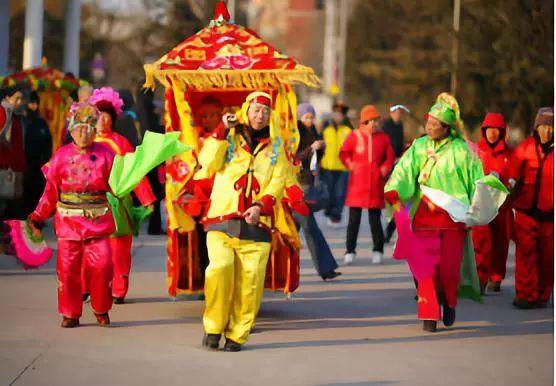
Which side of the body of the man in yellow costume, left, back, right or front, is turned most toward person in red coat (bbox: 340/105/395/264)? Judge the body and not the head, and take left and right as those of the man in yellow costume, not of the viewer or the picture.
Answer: back

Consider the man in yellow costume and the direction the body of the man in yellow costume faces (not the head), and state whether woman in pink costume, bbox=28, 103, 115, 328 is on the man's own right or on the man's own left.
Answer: on the man's own right

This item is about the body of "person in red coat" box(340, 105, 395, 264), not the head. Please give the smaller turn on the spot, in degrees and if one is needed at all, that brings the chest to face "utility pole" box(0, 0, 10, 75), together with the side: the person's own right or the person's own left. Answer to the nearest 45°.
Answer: approximately 135° to the person's own right

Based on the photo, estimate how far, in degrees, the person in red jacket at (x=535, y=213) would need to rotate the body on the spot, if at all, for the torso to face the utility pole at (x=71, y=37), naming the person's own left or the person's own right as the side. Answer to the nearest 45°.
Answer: approximately 135° to the person's own right

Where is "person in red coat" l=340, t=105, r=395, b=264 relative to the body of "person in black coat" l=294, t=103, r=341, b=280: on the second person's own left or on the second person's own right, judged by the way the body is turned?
on the second person's own left

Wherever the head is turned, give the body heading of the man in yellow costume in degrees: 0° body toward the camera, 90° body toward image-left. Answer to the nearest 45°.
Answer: approximately 0°

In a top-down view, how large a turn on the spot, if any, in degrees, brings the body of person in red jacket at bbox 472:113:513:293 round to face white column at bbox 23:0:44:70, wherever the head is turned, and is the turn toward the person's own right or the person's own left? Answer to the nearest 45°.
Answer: approximately 135° to the person's own right
